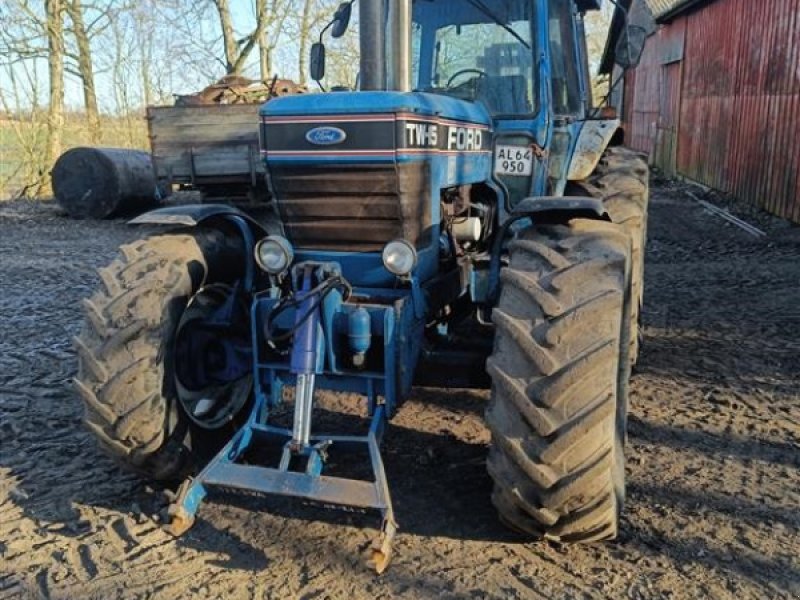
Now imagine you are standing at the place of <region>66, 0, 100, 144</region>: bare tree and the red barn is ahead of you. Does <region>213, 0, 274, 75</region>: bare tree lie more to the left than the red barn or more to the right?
left

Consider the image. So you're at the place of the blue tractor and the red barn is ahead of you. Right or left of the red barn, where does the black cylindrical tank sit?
left

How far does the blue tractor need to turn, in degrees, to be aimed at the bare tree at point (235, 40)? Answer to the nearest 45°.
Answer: approximately 135° to its right

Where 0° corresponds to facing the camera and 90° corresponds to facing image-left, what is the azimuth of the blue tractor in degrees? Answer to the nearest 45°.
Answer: approximately 45°

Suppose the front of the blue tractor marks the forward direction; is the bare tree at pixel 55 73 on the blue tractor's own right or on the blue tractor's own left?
on the blue tractor's own right

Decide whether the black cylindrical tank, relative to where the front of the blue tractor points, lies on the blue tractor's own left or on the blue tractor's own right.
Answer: on the blue tractor's own right

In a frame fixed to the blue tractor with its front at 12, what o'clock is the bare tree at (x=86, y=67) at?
The bare tree is roughly at 4 o'clock from the blue tractor.
